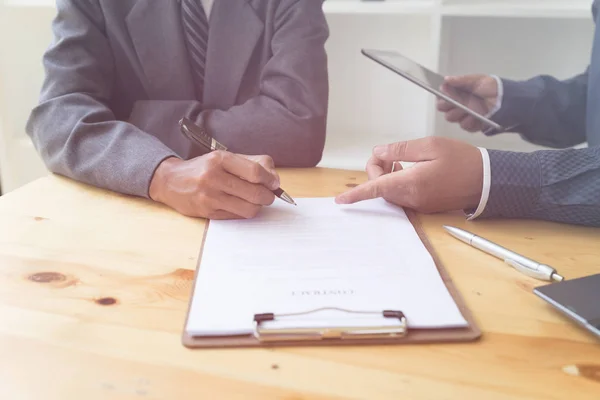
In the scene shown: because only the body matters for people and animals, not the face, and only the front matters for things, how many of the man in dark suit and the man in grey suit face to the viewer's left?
1

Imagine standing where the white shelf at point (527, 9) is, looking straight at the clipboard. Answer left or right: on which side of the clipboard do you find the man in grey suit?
right

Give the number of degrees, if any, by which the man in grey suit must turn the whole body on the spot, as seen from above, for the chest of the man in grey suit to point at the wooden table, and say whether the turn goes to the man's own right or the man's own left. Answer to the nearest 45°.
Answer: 0° — they already face it

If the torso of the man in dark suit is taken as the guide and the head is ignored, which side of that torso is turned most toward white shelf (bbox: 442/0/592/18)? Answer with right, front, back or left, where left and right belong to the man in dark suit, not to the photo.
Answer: right

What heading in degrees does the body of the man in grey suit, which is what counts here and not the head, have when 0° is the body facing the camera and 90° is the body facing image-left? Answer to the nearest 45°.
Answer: approximately 0°

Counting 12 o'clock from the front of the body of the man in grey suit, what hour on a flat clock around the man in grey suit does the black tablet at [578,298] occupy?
The black tablet is roughly at 11 o'clock from the man in grey suit.

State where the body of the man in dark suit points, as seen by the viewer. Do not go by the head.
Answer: to the viewer's left

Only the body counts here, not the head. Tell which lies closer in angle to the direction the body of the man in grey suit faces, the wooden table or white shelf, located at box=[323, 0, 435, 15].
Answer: the wooden table
